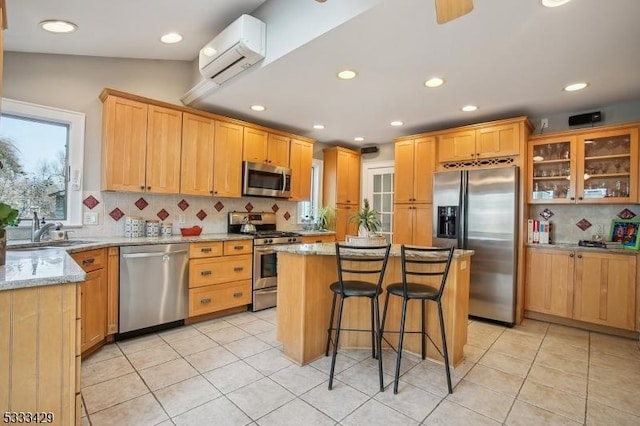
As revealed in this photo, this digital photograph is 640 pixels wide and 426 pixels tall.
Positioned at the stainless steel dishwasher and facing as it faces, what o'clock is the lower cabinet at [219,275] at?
The lower cabinet is roughly at 10 o'clock from the stainless steel dishwasher.

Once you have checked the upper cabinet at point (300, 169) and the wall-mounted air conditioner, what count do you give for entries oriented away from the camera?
0

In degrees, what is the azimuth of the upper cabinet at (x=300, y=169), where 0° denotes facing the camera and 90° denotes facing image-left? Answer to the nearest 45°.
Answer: approximately 315°

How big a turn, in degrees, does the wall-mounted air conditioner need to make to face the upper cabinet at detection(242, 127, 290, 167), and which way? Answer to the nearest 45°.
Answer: approximately 135° to its right

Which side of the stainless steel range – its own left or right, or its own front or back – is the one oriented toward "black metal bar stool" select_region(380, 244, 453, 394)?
front

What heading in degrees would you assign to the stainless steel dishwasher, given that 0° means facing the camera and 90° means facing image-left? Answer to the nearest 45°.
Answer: approximately 315°

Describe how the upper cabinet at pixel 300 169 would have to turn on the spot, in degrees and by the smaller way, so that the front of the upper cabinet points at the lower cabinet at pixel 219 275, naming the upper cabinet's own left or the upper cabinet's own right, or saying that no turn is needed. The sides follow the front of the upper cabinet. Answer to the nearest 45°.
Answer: approximately 90° to the upper cabinet's own right

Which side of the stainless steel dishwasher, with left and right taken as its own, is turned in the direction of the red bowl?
left
